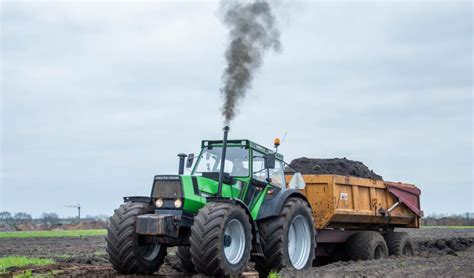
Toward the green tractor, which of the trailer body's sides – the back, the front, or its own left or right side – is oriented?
front

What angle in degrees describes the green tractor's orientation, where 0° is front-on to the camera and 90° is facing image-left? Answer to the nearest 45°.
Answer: approximately 45°

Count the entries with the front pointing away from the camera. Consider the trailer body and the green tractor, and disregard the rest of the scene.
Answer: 0

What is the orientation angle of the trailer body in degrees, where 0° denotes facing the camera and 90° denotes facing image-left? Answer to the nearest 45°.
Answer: approximately 45°

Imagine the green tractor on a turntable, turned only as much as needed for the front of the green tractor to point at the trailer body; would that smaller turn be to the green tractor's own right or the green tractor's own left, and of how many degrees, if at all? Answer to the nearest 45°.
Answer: approximately 180°
